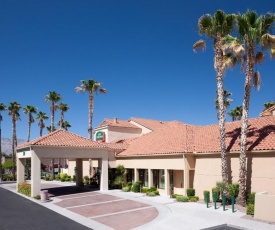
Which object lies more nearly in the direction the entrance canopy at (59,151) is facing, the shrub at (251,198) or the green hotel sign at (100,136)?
the shrub

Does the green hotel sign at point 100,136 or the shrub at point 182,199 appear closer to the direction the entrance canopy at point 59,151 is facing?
the shrub

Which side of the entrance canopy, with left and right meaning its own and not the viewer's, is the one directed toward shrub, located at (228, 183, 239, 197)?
left

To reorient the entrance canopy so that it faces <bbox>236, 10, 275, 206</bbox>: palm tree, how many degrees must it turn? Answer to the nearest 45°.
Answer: approximately 90° to its left

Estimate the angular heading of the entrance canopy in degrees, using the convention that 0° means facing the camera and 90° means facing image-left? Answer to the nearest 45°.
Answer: approximately 45°

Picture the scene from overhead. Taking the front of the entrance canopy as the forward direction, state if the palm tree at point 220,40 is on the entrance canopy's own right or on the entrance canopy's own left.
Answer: on the entrance canopy's own left

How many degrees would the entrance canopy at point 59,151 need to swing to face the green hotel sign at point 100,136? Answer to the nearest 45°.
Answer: approximately 135° to its right

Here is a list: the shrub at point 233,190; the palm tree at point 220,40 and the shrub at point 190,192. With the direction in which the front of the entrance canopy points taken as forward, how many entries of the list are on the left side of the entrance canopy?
3

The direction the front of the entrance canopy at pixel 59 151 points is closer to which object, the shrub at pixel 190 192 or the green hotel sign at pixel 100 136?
the shrub

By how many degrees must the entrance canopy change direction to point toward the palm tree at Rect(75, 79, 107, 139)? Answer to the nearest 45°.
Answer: approximately 135° to its right
